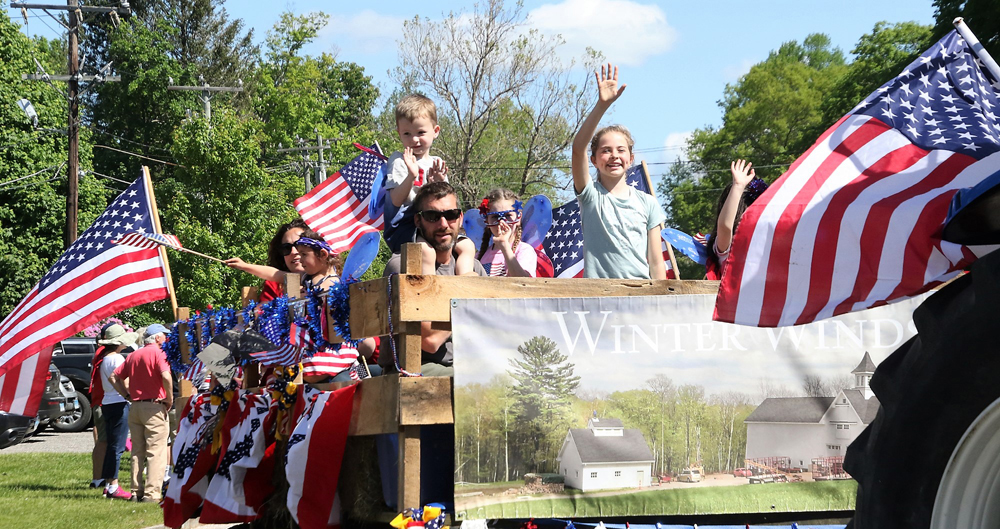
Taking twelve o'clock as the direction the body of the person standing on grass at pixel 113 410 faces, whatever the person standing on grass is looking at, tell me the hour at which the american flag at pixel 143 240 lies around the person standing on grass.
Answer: The american flag is roughly at 3 o'clock from the person standing on grass.

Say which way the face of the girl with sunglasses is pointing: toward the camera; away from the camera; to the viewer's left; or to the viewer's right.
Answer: toward the camera

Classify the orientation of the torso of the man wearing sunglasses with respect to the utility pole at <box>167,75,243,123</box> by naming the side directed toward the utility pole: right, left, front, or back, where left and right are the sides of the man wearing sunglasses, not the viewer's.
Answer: back

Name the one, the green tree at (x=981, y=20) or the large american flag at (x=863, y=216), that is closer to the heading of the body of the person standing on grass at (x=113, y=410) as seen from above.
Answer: the green tree

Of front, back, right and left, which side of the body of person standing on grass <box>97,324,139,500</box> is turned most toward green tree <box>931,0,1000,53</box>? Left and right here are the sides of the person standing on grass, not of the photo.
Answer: front

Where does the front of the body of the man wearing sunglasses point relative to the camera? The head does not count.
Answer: toward the camera

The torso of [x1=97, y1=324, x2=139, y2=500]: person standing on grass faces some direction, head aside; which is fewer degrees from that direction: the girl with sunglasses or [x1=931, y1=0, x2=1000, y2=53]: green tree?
the green tree

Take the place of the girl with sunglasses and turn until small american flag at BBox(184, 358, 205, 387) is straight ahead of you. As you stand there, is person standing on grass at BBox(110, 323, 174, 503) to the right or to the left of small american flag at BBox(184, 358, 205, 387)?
right

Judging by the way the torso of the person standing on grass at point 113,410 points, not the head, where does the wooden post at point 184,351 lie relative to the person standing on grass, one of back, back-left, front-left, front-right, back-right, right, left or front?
right

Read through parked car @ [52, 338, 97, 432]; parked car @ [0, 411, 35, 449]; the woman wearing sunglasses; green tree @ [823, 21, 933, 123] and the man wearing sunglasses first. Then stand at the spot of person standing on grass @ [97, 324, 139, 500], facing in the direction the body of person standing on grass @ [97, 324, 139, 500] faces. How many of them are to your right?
2

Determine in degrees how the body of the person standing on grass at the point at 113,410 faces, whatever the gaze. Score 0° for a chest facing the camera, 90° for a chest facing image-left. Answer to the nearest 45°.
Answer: approximately 270°

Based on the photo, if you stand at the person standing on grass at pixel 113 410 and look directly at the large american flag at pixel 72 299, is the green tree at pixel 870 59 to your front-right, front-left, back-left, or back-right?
back-left
